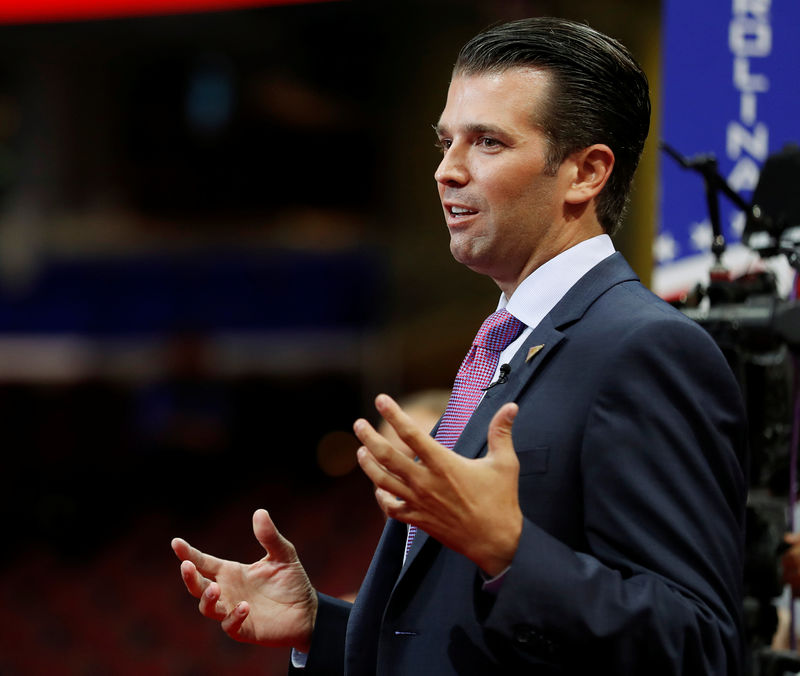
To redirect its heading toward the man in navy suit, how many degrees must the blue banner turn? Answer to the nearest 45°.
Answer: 0° — it already faces them

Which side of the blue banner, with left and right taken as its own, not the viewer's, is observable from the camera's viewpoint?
front
